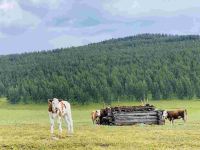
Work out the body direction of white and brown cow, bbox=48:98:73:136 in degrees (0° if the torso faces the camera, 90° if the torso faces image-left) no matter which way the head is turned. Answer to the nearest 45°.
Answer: approximately 45°
